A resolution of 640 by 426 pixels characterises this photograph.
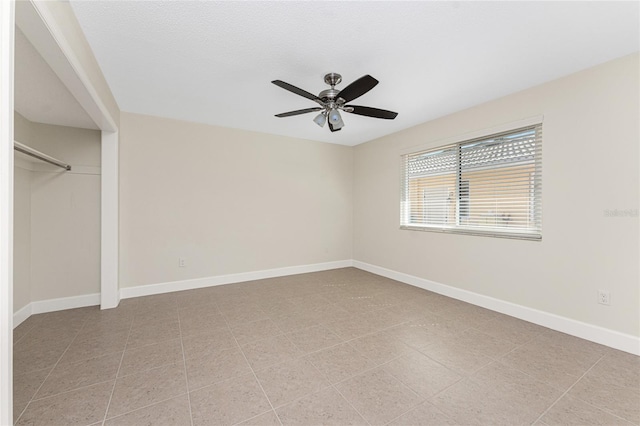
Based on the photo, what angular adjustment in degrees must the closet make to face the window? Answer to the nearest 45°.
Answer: approximately 45° to its right

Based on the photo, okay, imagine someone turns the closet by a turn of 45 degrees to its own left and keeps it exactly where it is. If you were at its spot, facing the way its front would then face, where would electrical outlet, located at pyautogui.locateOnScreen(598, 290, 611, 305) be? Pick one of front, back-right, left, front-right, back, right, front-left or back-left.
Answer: right

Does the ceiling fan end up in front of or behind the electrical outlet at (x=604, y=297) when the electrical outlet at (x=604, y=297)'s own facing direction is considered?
in front

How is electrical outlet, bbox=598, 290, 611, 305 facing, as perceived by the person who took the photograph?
facing the viewer and to the left of the viewer

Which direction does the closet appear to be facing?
to the viewer's right
